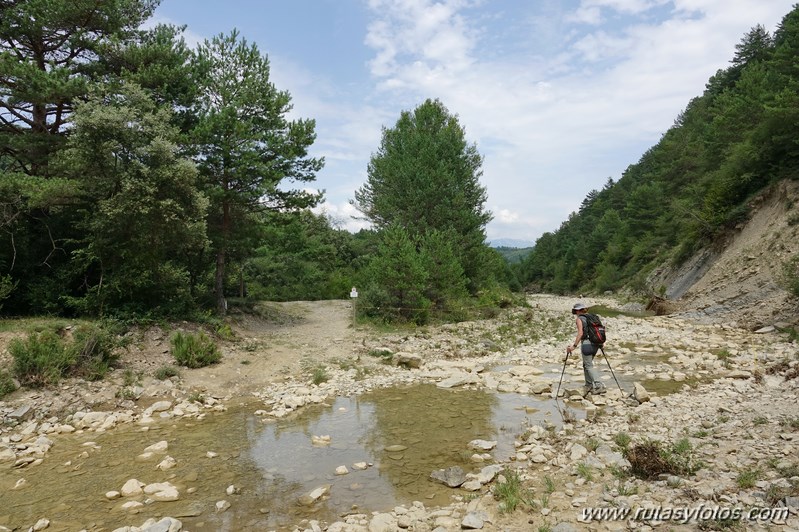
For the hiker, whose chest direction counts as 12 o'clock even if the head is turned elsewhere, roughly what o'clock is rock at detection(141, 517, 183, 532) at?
The rock is roughly at 10 o'clock from the hiker.

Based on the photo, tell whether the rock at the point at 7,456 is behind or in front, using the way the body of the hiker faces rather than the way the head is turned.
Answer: in front

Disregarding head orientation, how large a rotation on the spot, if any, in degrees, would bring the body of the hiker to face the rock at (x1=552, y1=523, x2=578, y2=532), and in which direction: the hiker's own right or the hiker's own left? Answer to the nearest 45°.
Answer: approximately 90° to the hiker's own left

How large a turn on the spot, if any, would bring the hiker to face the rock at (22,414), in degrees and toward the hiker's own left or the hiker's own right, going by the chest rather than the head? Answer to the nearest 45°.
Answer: approximately 45° to the hiker's own left

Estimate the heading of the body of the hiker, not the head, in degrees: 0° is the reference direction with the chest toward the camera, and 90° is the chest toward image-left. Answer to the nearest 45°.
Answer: approximately 90°

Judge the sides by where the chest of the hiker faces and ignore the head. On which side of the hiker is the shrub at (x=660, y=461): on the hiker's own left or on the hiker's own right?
on the hiker's own left

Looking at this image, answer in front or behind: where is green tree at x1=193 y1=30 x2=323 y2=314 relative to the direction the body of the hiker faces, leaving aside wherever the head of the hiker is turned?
in front

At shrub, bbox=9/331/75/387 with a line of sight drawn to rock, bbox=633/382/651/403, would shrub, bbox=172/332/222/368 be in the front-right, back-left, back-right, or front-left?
front-left

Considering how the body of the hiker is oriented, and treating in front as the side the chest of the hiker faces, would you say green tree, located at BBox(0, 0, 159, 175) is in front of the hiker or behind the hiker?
in front

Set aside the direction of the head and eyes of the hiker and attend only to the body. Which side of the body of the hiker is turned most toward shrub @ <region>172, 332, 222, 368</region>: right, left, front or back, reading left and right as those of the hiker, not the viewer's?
front

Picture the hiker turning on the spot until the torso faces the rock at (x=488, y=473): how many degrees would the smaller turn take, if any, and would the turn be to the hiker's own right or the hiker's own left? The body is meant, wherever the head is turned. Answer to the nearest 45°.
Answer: approximately 90° to the hiker's own left

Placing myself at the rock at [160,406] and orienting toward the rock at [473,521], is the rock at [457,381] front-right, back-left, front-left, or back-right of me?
front-left

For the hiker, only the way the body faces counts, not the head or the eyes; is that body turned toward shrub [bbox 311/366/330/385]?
yes

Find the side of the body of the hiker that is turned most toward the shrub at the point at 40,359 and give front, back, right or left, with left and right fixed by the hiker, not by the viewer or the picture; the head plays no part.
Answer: front

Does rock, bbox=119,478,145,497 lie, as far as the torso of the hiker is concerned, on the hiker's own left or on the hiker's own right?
on the hiker's own left

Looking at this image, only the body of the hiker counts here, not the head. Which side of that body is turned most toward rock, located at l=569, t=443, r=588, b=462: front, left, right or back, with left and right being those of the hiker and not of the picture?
left
